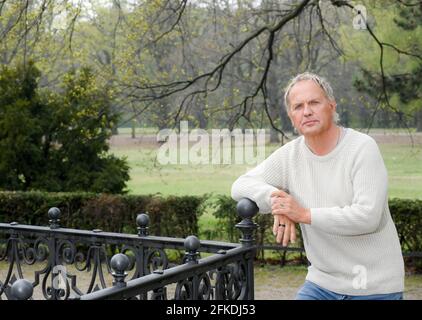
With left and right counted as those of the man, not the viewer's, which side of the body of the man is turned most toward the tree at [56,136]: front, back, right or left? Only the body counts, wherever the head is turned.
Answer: right

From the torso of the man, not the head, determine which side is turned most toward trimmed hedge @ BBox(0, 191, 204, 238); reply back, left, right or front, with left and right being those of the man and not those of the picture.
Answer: right

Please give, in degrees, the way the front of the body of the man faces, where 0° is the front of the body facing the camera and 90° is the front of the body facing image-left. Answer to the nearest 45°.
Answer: approximately 45°

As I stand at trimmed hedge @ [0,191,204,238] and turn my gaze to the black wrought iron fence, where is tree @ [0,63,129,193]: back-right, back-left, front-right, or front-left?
back-right

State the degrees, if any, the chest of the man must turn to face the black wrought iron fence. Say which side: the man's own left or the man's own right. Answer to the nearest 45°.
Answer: approximately 90° to the man's own right
